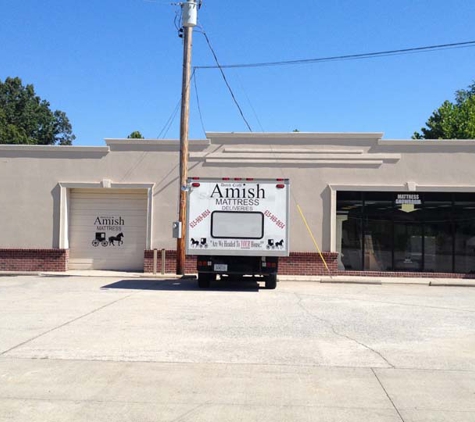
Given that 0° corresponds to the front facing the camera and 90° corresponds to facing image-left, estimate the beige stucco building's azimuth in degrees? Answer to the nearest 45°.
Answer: approximately 0°

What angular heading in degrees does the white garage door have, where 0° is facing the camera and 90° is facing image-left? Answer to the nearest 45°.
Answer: approximately 0°

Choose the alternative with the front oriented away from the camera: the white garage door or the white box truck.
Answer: the white box truck

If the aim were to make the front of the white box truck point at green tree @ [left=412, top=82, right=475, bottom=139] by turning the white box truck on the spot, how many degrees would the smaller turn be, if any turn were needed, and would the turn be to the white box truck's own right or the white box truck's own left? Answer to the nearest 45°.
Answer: approximately 45° to the white box truck's own right

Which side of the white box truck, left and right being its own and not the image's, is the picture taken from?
back

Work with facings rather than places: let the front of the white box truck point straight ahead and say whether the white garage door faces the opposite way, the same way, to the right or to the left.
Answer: the opposite way

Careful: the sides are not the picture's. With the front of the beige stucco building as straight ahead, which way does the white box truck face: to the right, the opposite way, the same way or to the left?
the opposite way
